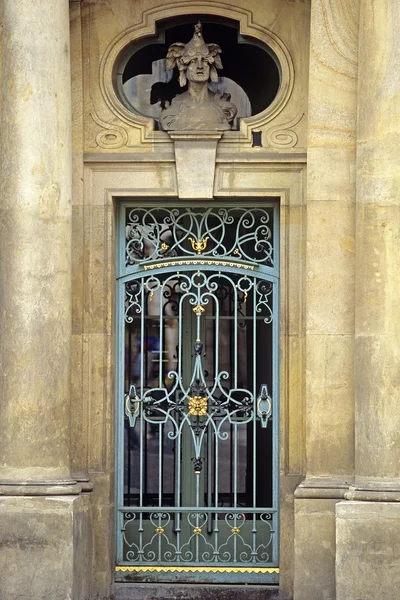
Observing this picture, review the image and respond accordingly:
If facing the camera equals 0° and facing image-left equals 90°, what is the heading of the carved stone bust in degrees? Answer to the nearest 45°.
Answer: approximately 0°

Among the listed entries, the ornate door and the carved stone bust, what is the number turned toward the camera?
2
